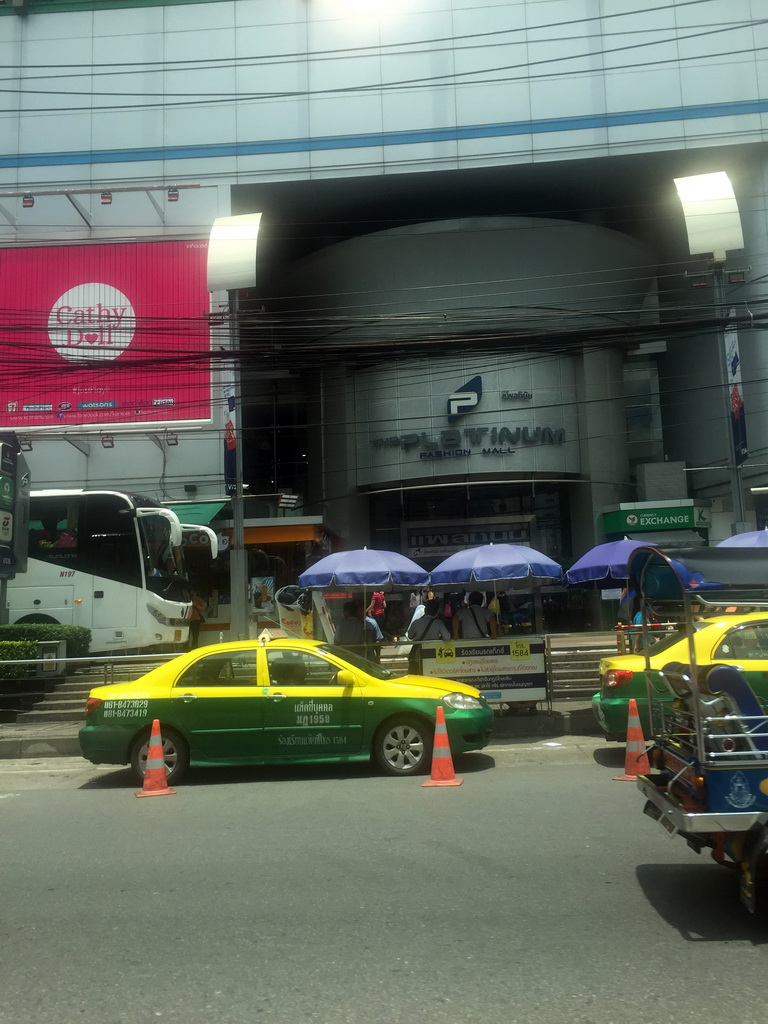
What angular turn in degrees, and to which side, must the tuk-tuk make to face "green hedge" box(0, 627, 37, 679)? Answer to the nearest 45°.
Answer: approximately 90° to its left

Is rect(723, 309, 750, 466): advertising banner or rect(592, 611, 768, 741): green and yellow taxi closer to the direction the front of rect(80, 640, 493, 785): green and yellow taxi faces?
the green and yellow taxi

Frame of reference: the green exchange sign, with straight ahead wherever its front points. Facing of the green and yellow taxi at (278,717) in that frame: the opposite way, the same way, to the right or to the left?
to the left

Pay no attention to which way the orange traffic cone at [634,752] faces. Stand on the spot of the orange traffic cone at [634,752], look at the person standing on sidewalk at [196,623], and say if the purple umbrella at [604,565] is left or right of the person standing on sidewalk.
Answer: right

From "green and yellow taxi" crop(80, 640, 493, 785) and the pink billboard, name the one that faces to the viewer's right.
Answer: the green and yellow taxi

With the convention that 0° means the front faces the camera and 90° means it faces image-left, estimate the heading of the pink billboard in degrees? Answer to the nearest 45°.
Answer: approximately 0°

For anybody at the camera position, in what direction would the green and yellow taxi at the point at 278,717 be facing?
facing to the right of the viewer

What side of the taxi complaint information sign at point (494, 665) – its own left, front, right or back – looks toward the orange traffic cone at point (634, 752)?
front

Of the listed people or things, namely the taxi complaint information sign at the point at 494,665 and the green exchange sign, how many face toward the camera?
2

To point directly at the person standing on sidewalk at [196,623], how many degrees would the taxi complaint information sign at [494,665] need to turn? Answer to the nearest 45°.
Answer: approximately 135° to its right

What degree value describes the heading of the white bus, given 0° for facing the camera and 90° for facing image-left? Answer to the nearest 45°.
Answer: approximately 270°

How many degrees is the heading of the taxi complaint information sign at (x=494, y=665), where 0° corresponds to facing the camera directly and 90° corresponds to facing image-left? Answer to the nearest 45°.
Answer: approximately 0°
